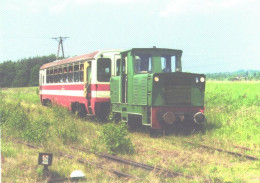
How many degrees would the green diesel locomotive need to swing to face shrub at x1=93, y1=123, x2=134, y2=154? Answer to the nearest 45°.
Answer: approximately 90° to its right

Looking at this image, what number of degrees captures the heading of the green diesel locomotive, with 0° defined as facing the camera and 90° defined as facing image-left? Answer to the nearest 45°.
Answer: approximately 315°

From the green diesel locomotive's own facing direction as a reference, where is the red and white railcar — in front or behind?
behind

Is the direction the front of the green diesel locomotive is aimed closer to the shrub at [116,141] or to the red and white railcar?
the shrub

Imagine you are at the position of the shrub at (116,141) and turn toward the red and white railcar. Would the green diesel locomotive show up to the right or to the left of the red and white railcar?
right
